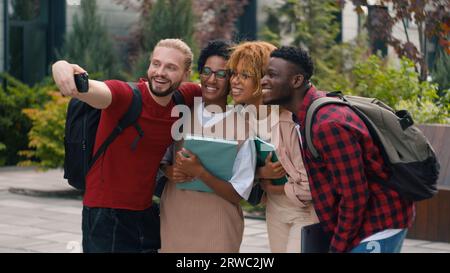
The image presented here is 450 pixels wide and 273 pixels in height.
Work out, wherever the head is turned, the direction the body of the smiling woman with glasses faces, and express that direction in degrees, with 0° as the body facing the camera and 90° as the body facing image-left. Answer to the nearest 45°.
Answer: approximately 45°

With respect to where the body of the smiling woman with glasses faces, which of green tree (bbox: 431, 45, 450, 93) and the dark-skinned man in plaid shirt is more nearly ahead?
the dark-skinned man in plaid shirt

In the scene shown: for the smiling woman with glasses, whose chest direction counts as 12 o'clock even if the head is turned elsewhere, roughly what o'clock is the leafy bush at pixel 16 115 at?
The leafy bush is roughly at 4 o'clock from the smiling woman with glasses.

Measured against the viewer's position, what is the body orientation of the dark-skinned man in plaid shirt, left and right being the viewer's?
facing to the left of the viewer

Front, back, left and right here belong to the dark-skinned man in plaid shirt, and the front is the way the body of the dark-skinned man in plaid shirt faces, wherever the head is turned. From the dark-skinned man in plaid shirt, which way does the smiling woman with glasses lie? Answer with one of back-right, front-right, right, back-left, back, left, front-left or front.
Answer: front-right

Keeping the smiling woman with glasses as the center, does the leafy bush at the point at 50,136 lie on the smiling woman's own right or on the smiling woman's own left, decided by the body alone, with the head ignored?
on the smiling woman's own right

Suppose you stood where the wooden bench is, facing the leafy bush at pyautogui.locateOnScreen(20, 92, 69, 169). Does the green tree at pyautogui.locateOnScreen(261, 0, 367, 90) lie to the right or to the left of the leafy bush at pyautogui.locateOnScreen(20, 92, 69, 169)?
right

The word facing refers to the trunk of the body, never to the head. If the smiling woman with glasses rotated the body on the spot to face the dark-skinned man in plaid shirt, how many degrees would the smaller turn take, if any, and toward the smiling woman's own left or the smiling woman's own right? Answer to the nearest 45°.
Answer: approximately 90° to the smiling woman's own left

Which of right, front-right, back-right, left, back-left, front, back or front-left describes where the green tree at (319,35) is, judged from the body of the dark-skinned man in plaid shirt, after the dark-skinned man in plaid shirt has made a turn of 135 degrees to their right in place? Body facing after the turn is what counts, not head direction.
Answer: front-left

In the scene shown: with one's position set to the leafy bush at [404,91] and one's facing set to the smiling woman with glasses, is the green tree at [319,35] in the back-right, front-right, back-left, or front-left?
back-right
